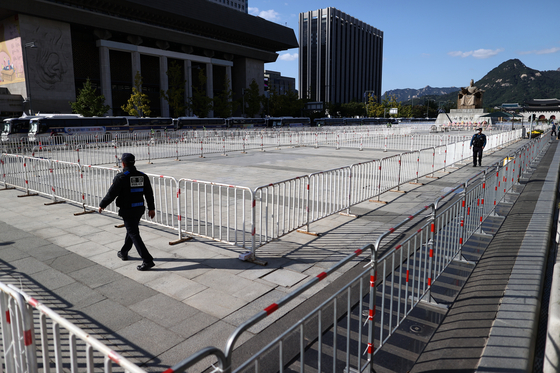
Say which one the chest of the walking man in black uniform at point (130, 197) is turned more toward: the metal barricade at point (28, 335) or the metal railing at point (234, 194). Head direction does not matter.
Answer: the metal railing

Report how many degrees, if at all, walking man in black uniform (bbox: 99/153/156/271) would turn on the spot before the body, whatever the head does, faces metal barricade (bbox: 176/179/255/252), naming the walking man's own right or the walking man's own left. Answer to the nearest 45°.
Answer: approximately 90° to the walking man's own right

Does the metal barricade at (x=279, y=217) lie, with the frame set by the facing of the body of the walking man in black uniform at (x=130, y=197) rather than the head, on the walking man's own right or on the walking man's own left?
on the walking man's own right

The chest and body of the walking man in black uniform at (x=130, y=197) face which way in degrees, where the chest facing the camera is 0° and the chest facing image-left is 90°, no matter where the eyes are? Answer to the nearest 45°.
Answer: approximately 135°

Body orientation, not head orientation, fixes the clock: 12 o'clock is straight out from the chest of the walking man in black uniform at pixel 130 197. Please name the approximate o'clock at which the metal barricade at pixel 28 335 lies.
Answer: The metal barricade is roughly at 8 o'clock from the walking man in black uniform.

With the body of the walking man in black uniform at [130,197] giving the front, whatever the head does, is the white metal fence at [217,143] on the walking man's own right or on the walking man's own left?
on the walking man's own right

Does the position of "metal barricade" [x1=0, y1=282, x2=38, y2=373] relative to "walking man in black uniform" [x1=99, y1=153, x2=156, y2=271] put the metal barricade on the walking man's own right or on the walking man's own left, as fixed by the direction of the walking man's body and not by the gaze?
on the walking man's own left

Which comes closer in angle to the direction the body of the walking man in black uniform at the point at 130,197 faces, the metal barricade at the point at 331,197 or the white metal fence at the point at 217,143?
the white metal fence

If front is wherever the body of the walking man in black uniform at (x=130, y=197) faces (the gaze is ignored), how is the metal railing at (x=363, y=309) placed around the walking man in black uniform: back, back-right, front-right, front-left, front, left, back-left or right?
back
